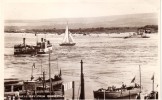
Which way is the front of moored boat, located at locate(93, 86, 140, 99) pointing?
to the viewer's right

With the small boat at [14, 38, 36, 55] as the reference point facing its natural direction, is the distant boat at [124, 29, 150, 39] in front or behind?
in front

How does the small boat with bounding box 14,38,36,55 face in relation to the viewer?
to the viewer's right
